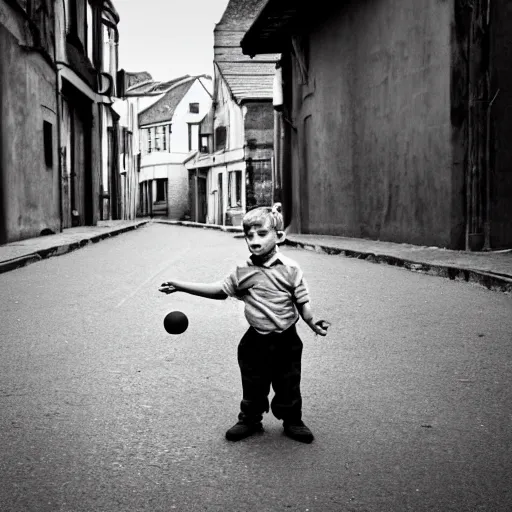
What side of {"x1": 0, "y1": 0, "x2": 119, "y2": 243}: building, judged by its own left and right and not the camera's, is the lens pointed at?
right

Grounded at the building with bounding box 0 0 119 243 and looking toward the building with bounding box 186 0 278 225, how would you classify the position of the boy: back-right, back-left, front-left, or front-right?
back-right

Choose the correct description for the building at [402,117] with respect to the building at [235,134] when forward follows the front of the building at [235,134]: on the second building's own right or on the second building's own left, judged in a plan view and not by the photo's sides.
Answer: on the second building's own left

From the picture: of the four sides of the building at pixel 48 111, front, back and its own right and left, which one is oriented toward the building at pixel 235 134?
left

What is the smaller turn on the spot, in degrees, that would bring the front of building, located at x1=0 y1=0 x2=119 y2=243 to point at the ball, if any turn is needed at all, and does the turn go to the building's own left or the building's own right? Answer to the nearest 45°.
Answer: approximately 90° to the building's own right

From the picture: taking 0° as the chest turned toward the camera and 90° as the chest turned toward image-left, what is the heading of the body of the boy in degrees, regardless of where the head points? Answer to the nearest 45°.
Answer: approximately 0°

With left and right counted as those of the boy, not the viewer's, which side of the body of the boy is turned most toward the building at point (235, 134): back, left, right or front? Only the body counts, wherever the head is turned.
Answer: back

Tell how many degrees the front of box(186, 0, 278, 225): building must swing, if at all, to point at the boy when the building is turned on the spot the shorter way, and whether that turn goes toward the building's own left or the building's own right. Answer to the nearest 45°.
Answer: approximately 45° to the building's own left
